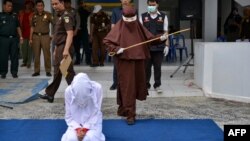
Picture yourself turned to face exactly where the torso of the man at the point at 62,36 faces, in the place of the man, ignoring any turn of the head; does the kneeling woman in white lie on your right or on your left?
on your left

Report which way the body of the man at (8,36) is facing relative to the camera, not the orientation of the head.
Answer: toward the camera

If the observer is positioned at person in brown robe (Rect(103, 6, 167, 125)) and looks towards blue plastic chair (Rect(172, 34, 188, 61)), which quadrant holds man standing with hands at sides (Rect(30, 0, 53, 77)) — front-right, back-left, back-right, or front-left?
front-left

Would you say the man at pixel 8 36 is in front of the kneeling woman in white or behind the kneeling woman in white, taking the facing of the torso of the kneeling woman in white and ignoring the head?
behind

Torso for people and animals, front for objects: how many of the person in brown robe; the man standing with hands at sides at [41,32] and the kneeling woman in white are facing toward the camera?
3

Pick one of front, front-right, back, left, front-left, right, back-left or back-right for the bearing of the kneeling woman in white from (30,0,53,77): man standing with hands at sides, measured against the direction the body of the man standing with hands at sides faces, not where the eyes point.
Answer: front

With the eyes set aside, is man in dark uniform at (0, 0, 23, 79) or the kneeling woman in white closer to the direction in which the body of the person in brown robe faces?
the kneeling woman in white

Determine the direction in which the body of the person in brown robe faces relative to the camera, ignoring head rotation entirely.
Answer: toward the camera

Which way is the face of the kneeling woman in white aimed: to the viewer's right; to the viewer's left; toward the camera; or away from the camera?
toward the camera
